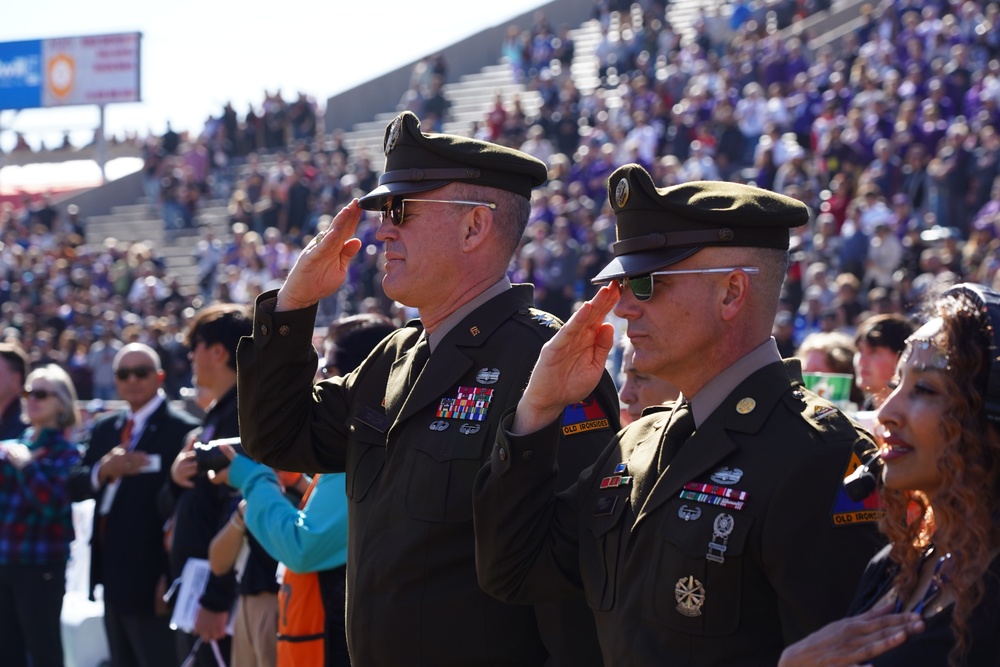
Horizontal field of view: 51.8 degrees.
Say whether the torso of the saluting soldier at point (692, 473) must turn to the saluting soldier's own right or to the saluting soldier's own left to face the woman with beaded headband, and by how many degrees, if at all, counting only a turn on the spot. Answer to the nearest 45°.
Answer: approximately 90° to the saluting soldier's own left

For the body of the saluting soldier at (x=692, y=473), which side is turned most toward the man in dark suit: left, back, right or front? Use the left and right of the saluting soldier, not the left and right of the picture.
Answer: right

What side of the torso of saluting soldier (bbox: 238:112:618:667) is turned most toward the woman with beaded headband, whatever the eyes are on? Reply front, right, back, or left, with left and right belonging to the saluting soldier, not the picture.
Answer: left

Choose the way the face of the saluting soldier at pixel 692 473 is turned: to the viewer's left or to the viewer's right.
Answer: to the viewer's left

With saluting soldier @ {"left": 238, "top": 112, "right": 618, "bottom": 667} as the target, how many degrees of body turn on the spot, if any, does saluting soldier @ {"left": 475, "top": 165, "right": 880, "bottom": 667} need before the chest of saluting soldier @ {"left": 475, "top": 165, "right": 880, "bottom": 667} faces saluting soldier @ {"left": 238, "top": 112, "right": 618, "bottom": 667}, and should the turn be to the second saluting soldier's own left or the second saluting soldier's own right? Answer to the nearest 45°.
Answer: approximately 90° to the second saluting soldier's own right

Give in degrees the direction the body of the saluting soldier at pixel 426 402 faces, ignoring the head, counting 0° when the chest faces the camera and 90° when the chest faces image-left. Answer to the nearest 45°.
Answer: approximately 45°

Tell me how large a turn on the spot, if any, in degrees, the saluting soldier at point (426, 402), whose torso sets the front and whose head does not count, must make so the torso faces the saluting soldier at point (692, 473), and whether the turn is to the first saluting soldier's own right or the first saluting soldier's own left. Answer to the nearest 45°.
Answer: approximately 90° to the first saluting soldier's own left

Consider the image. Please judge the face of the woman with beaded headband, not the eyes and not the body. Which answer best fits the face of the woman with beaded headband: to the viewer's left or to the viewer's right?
to the viewer's left

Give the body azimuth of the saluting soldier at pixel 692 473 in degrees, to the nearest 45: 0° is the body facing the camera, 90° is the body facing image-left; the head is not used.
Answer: approximately 45°
